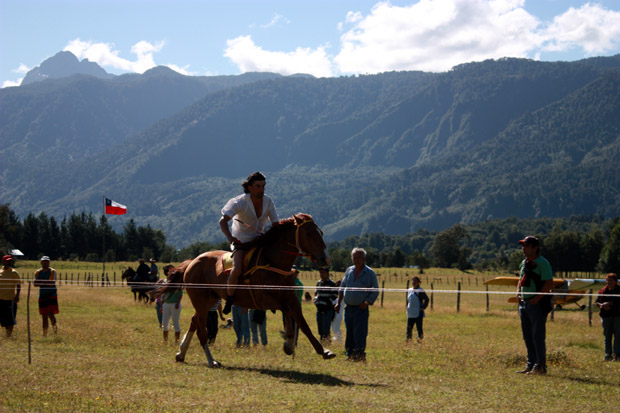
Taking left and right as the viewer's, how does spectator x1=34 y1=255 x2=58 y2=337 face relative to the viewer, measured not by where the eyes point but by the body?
facing the viewer

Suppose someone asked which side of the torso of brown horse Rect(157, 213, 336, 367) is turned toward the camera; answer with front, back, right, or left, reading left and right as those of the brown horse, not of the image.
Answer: right

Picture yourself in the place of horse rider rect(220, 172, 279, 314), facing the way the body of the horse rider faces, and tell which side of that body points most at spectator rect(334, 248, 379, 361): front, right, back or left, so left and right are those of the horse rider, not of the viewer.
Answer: left

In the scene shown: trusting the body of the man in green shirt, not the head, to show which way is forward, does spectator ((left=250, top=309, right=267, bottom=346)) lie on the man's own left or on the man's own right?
on the man's own right

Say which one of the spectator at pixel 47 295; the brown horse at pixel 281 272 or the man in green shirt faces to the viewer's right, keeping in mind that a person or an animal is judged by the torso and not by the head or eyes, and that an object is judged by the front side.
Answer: the brown horse

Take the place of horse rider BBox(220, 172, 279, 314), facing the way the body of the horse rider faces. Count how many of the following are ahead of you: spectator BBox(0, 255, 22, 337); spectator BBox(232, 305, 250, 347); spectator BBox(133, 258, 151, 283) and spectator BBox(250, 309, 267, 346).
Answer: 0

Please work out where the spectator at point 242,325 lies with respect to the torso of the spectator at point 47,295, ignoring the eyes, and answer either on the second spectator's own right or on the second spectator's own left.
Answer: on the second spectator's own left

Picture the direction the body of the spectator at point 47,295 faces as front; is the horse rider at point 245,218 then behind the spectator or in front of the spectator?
in front

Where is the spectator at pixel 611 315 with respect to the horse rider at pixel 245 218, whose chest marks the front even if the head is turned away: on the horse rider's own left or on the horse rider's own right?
on the horse rider's own left

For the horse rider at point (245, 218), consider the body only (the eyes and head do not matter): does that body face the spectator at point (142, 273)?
no

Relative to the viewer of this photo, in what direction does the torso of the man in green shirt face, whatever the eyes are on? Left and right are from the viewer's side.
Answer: facing the viewer and to the left of the viewer

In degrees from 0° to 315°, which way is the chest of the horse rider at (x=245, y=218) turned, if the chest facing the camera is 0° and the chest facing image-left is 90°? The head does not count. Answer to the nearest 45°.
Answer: approximately 315°

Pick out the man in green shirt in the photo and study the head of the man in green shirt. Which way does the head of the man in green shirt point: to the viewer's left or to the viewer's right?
to the viewer's left

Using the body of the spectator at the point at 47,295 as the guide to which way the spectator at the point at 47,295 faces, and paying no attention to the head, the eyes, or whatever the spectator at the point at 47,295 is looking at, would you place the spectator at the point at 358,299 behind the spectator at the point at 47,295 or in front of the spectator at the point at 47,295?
in front

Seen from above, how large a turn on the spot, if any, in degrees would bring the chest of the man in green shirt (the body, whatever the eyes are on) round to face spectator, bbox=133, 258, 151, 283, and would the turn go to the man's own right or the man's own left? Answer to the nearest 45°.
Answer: approximately 90° to the man's own right

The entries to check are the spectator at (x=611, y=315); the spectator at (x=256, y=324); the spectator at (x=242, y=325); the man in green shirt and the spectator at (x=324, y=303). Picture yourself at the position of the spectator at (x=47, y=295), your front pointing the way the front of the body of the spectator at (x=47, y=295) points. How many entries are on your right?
0

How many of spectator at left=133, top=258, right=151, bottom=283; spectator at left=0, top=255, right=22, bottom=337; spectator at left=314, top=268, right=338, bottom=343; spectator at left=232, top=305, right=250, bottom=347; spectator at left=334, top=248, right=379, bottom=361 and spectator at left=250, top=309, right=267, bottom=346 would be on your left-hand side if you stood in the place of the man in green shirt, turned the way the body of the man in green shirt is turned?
0

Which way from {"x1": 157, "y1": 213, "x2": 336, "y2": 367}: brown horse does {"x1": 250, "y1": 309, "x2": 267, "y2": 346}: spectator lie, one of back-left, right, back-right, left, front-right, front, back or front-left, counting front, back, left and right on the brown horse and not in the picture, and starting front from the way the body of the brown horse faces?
left

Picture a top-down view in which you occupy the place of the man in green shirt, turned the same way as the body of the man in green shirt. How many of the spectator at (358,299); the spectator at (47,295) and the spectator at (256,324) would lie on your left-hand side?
0
